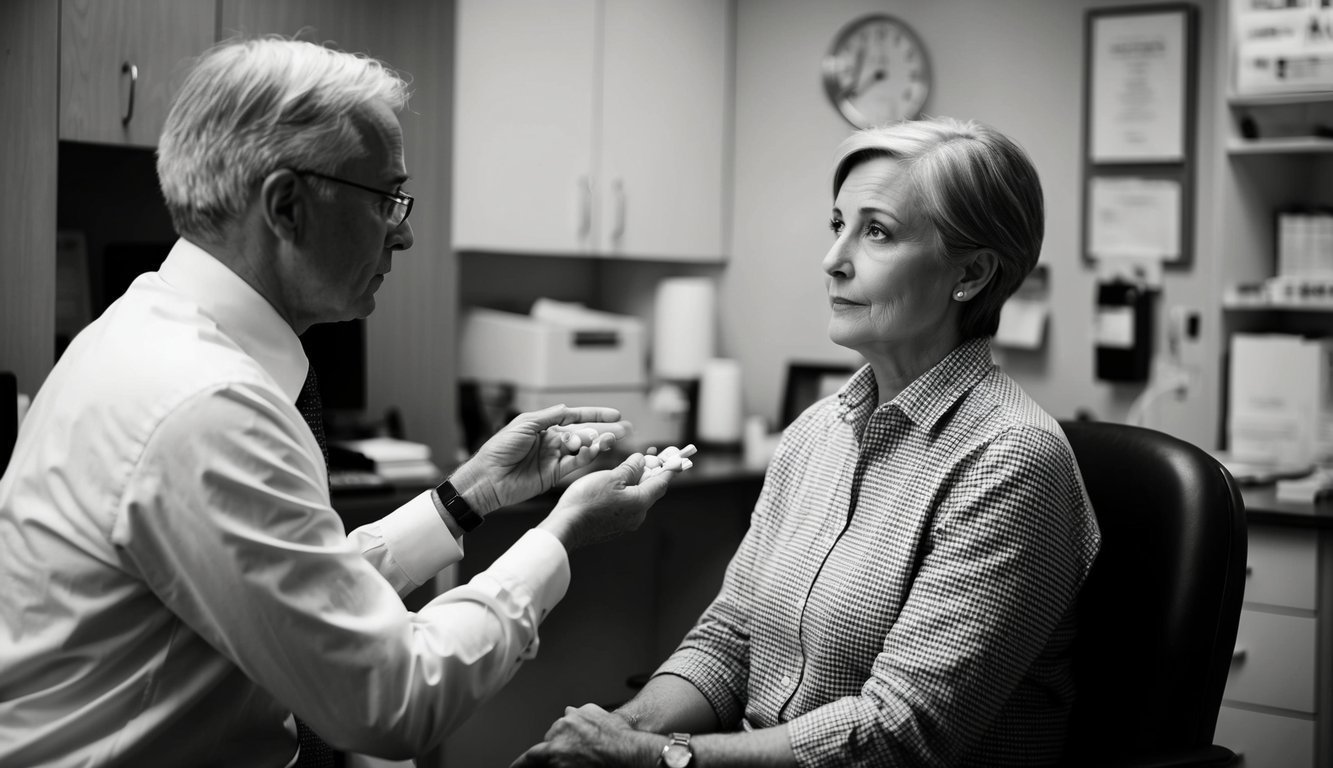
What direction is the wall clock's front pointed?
toward the camera

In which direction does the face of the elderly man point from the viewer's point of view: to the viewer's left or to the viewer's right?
to the viewer's right

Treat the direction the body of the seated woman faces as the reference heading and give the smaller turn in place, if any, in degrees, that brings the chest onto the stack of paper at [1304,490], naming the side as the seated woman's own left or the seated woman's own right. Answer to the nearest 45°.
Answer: approximately 180°

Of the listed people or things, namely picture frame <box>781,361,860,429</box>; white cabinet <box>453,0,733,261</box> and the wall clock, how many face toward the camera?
3

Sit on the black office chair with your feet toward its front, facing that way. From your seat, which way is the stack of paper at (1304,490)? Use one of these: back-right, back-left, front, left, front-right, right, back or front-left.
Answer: back-right

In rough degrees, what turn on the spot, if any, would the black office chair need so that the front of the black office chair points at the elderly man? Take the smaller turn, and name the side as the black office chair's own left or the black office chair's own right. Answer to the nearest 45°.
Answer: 0° — it already faces them

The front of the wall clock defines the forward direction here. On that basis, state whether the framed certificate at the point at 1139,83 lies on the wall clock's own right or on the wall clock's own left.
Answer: on the wall clock's own left

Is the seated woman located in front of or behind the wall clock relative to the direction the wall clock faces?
in front

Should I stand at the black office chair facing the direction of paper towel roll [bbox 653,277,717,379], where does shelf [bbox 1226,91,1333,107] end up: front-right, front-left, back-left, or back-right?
front-right

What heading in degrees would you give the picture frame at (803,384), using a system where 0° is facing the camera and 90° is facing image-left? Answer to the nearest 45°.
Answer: approximately 0°

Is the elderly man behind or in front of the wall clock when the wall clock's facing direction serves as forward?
in front

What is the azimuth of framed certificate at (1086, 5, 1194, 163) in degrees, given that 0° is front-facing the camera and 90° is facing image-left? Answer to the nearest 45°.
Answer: approximately 0°
